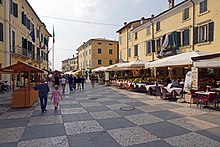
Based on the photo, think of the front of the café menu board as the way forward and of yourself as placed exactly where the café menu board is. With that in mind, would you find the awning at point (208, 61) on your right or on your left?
on your left

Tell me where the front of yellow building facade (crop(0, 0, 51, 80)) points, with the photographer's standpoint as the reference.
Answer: facing the viewer and to the right of the viewer

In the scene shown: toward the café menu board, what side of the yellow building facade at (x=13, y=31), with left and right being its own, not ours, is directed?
front

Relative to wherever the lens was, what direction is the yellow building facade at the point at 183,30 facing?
facing the viewer and to the left of the viewer

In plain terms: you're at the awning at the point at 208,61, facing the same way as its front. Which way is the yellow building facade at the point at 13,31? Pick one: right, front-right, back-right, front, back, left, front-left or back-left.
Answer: front-right
